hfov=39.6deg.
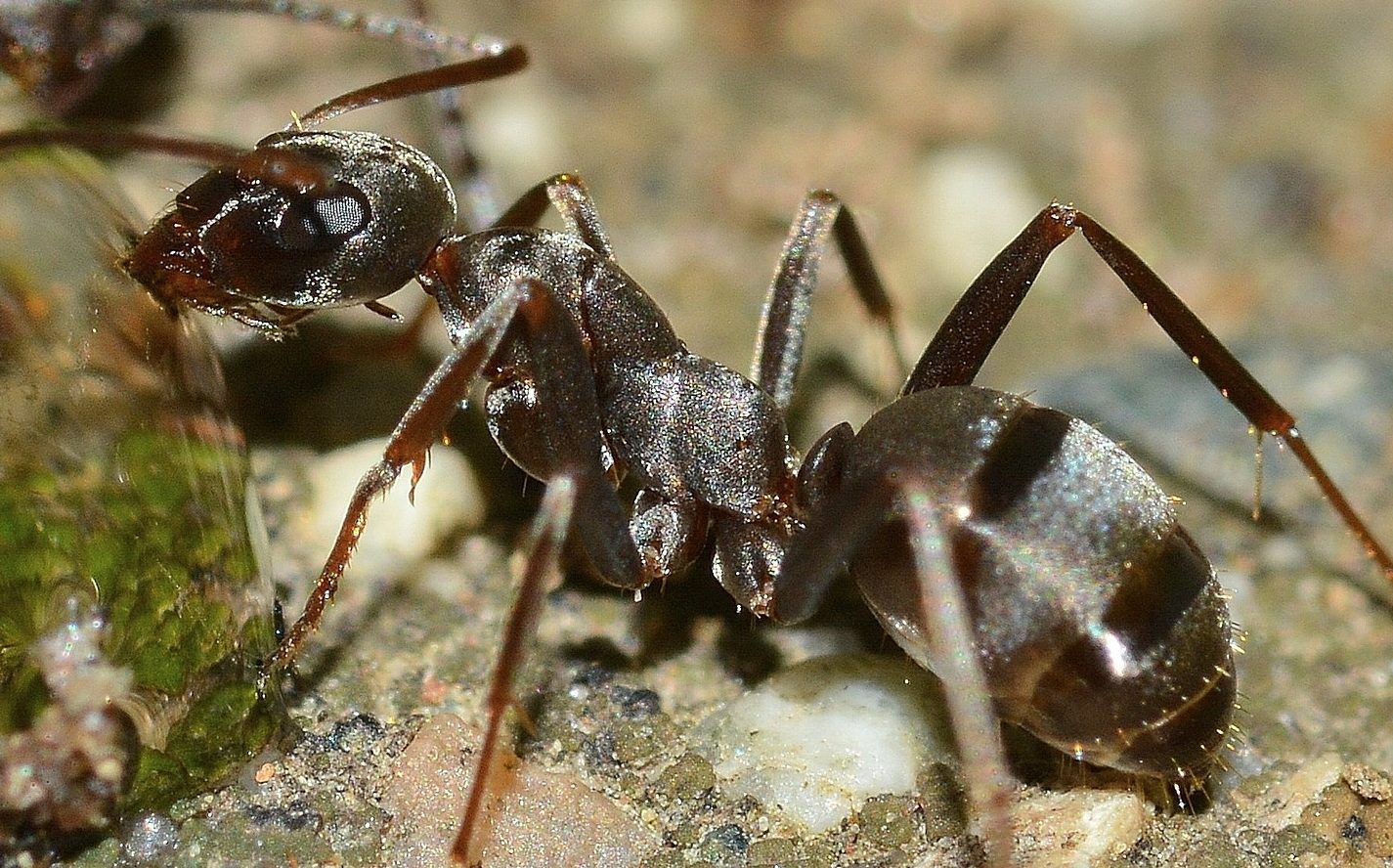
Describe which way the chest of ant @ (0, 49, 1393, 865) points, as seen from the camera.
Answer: to the viewer's left
